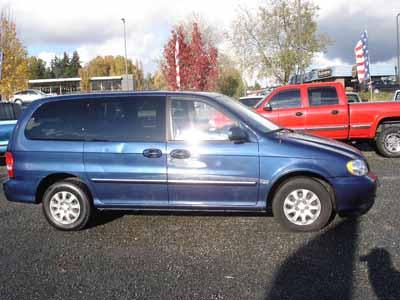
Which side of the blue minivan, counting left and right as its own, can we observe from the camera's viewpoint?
right

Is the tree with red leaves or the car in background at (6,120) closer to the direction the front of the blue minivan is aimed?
the tree with red leaves

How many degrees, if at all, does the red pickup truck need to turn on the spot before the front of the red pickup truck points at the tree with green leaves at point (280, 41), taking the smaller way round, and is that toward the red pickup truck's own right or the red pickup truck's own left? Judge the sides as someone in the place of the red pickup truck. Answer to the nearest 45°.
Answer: approximately 90° to the red pickup truck's own right

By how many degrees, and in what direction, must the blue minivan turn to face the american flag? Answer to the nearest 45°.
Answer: approximately 45° to its left

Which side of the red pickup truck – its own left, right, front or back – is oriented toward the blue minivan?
left

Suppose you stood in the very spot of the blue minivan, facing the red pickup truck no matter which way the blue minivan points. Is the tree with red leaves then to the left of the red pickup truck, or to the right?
left

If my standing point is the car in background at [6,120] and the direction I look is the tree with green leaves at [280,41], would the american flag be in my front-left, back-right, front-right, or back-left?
front-right

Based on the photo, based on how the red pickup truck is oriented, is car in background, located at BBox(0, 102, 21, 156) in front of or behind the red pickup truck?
in front

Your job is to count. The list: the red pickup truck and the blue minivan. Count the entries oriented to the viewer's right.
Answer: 1

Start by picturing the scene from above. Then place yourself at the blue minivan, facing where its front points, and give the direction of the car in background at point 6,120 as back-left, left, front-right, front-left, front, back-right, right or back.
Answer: back-left

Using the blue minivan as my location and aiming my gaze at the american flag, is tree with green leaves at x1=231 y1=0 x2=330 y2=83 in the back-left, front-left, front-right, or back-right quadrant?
front-left

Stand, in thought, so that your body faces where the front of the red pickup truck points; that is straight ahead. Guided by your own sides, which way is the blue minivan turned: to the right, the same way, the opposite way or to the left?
the opposite way

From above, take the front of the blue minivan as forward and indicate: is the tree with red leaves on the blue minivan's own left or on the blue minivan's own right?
on the blue minivan's own left

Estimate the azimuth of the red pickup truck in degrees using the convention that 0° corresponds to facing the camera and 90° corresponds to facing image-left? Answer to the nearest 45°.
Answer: approximately 90°
